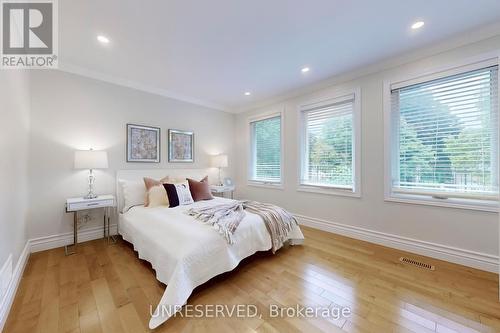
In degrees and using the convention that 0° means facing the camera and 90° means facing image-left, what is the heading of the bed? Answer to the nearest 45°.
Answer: approximately 315°

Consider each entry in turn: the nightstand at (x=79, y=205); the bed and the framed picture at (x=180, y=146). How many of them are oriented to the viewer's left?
0

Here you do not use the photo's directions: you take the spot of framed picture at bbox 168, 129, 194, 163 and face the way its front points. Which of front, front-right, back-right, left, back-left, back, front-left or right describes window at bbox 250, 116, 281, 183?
front-left

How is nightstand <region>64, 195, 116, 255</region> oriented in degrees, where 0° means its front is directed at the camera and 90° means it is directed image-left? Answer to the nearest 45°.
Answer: approximately 0°

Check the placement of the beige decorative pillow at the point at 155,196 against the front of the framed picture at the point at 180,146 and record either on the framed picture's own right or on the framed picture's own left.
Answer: on the framed picture's own right

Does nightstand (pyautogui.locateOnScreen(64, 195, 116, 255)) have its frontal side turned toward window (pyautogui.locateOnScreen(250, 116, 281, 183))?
no

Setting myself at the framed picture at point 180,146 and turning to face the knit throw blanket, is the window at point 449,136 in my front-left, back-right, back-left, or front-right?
front-left

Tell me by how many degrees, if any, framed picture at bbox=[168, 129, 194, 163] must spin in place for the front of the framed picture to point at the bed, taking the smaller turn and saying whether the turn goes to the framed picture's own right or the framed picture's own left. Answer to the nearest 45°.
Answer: approximately 45° to the framed picture's own right

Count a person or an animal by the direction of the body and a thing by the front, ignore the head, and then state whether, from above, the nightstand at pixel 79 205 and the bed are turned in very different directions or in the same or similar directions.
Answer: same or similar directions

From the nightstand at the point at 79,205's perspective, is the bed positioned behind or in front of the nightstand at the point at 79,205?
in front

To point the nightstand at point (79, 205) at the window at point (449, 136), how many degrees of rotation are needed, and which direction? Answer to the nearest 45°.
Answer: approximately 45° to its left

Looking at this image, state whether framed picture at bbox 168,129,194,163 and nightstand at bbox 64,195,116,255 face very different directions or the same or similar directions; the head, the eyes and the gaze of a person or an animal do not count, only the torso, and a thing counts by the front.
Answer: same or similar directions

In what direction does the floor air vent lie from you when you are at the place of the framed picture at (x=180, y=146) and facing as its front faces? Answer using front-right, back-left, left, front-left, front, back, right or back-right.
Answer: front

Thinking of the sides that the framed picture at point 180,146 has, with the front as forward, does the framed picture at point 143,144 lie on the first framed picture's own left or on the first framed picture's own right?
on the first framed picture's own right

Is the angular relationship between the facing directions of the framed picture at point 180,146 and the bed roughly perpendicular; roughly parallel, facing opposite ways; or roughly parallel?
roughly parallel

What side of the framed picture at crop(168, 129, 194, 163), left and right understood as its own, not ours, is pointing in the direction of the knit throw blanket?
front

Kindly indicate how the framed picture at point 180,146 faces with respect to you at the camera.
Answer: facing the viewer and to the right of the viewer
